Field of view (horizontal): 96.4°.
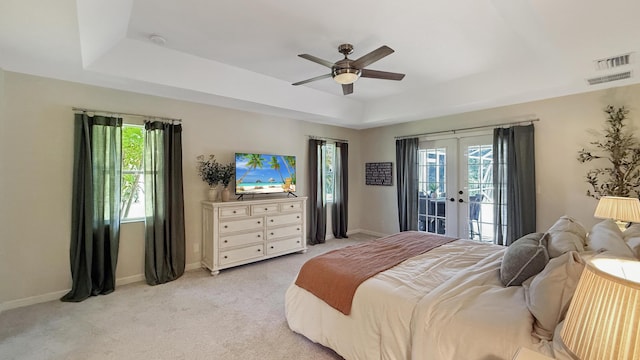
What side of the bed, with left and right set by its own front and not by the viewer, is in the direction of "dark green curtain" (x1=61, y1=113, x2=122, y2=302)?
front

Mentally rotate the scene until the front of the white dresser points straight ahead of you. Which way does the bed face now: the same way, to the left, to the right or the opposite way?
the opposite way

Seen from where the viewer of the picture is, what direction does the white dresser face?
facing the viewer and to the right of the viewer

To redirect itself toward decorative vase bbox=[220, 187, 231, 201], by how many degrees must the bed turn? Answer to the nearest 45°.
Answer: approximately 45° to its right

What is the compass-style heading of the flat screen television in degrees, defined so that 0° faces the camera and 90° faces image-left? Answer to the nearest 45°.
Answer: approximately 315°

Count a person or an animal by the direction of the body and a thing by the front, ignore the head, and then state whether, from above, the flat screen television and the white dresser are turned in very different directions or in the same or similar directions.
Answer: same or similar directions

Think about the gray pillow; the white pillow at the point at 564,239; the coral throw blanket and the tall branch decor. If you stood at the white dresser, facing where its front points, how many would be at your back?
0

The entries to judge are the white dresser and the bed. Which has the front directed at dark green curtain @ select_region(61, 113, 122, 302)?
the bed

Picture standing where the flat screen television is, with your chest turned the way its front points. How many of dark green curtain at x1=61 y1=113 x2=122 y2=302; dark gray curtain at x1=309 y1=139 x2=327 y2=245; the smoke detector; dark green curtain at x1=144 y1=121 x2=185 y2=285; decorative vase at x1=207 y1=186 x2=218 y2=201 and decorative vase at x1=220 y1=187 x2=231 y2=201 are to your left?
1

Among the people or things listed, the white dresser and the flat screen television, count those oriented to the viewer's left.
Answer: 0

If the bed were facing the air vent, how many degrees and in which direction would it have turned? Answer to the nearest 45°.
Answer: approximately 135° to its right

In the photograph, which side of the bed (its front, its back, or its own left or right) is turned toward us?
left

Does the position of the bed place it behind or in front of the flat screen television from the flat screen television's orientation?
in front

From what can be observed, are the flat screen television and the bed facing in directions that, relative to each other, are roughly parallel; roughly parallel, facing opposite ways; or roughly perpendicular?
roughly parallel, facing opposite ways

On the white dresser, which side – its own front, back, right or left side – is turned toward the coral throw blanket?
front

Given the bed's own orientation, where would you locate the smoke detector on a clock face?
The smoke detector is roughly at 12 o'clock from the bed.

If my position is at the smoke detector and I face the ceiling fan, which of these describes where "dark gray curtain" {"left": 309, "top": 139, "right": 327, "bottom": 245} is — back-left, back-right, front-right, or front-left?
front-left

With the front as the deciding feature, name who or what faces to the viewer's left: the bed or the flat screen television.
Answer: the bed
